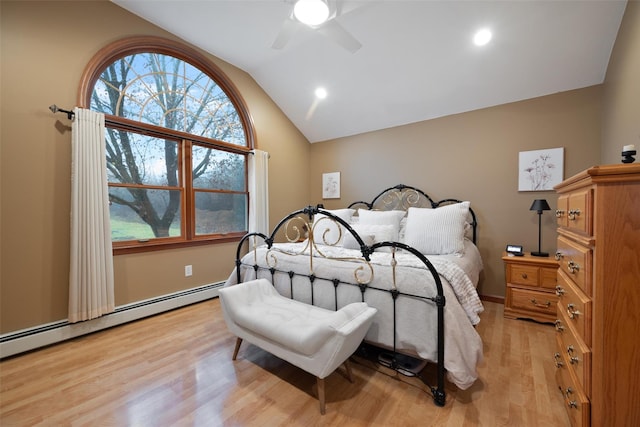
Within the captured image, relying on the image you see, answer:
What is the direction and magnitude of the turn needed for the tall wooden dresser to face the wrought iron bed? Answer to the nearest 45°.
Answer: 0° — it already faces it

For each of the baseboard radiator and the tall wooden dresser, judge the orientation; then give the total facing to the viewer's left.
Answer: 1

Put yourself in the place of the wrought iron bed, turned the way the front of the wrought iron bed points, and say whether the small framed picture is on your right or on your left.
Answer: on your right

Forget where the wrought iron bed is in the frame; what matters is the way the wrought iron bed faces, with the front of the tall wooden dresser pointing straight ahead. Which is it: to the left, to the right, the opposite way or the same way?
to the left

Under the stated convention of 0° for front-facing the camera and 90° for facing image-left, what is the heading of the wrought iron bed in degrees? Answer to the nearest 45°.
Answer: approximately 45°

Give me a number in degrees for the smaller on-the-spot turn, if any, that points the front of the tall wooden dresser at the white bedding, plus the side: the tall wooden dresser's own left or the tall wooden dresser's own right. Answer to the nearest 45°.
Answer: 0° — it already faces it

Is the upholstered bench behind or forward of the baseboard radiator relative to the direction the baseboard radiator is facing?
forward

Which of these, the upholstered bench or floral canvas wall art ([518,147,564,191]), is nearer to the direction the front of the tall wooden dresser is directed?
the upholstered bench

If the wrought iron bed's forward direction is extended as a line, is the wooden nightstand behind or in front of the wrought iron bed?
behind

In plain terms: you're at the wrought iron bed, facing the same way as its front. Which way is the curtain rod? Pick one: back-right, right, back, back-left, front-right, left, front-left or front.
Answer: front-right

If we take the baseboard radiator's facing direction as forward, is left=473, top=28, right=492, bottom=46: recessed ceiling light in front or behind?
in front

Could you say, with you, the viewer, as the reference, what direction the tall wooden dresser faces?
facing to the left of the viewer

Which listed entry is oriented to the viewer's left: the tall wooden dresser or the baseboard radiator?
the tall wooden dresser
